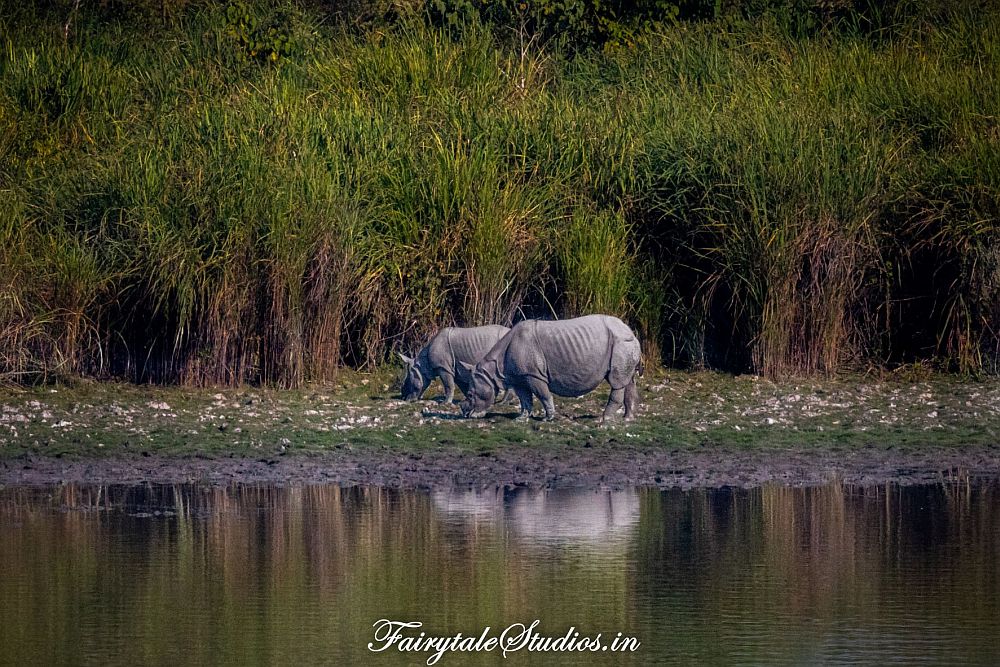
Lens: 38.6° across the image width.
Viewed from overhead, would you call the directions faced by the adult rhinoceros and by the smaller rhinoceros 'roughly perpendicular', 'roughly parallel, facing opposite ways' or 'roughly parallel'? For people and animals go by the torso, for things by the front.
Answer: roughly parallel

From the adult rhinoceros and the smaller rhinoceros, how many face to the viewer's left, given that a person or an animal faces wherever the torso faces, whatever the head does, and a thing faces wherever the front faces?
2

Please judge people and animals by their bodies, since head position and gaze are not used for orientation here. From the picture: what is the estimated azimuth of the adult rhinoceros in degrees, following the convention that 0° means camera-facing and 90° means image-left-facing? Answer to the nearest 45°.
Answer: approximately 90°

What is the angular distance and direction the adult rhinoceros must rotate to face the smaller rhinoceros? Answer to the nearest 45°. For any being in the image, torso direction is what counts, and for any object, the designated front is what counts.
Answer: approximately 45° to its right

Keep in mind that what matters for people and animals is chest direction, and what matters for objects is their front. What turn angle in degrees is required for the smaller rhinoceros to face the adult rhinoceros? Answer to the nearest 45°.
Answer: approximately 135° to its left

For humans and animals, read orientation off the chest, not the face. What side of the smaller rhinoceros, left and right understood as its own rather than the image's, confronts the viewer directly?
left
